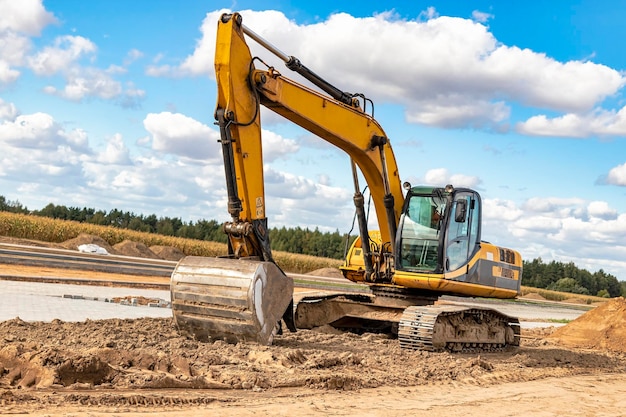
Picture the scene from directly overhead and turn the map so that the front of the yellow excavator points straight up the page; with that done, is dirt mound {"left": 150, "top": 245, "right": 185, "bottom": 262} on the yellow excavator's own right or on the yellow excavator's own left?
on the yellow excavator's own right

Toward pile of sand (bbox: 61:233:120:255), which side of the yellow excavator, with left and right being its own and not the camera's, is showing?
right

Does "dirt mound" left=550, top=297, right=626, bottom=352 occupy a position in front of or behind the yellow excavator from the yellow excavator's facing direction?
behind

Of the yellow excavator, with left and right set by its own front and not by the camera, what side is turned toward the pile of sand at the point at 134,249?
right

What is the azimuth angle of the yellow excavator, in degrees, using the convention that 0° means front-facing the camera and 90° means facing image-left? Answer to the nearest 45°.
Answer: approximately 45°
